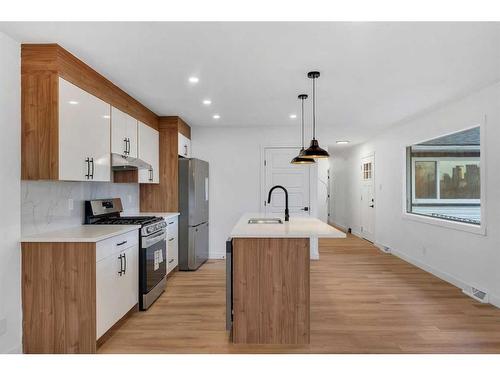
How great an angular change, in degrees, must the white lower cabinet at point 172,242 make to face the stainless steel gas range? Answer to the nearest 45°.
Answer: approximately 90° to its right

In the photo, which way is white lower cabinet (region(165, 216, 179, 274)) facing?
to the viewer's right

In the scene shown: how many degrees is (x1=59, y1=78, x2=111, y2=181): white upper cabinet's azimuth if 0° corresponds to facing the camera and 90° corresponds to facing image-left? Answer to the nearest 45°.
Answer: approximately 315°

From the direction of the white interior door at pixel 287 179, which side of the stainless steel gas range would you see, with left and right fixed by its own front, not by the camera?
left

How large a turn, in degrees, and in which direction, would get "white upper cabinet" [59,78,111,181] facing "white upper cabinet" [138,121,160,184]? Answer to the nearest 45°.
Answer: approximately 90° to its left

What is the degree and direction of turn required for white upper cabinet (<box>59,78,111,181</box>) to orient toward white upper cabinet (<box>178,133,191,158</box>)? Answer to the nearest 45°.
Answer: approximately 90° to its left
